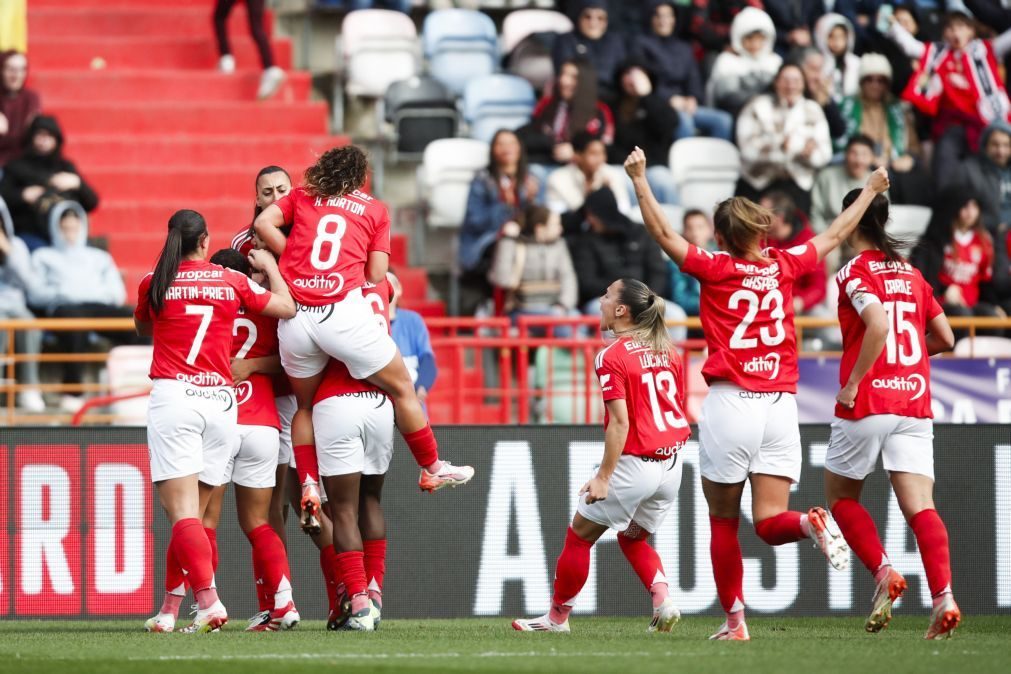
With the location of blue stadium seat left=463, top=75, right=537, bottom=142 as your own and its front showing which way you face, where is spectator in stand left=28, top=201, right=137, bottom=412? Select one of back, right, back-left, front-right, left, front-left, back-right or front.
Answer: front-right

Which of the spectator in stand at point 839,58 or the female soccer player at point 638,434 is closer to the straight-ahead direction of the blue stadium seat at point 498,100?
the female soccer player

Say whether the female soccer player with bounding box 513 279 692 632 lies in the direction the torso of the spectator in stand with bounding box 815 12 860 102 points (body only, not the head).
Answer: yes

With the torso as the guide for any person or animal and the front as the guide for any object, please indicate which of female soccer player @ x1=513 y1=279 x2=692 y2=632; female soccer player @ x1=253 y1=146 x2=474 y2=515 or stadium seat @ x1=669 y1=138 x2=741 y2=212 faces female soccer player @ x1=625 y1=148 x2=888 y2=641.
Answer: the stadium seat

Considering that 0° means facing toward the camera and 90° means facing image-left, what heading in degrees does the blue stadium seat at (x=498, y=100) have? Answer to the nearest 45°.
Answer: approximately 0°

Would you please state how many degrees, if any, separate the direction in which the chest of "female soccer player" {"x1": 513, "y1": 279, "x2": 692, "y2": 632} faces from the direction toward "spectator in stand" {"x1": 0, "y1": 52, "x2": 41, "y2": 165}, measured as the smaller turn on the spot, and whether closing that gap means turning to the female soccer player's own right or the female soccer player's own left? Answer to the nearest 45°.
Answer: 0° — they already face them

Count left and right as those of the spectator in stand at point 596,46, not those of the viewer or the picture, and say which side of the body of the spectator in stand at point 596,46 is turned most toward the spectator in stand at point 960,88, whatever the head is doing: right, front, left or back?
left

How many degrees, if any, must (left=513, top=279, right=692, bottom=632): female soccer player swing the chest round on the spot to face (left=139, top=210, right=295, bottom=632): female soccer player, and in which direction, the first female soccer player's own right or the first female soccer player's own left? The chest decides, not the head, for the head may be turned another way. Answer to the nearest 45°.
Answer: approximately 45° to the first female soccer player's own left

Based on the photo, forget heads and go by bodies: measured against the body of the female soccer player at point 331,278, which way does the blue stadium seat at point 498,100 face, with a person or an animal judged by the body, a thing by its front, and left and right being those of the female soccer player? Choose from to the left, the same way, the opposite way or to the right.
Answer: the opposite way
